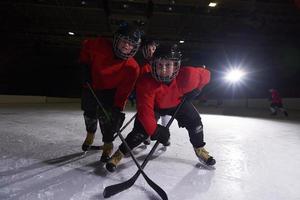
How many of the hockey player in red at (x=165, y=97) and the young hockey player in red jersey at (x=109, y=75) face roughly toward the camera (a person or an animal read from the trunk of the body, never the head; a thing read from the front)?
2

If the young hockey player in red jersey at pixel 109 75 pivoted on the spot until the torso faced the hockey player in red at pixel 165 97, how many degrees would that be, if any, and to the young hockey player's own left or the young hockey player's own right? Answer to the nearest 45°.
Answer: approximately 45° to the young hockey player's own left

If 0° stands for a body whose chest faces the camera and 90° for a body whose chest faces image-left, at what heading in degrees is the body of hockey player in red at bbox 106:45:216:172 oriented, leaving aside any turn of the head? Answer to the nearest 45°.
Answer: approximately 0°
